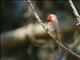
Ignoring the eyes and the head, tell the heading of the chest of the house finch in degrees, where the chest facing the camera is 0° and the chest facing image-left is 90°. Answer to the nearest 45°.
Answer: approximately 45°
